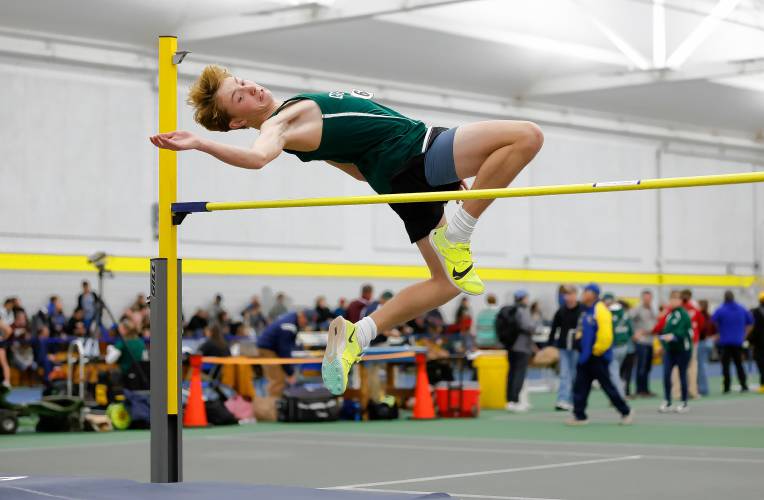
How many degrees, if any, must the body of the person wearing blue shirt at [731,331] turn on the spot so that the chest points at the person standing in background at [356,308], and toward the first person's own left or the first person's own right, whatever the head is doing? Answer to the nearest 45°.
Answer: approximately 135° to the first person's own left

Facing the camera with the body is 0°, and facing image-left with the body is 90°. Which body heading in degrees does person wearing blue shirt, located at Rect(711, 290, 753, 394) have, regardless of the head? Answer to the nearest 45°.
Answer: approximately 180°

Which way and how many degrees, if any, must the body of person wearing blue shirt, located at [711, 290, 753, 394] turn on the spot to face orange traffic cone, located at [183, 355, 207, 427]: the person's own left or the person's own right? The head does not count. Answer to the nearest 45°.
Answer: approximately 135° to the person's own left

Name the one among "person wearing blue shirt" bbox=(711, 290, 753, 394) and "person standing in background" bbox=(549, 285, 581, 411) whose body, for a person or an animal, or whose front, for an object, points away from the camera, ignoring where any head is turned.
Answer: the person wearing blue shirt

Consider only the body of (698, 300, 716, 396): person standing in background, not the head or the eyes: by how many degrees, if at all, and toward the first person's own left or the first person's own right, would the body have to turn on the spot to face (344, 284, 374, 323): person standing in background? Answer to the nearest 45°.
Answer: approximately 45° to the first person's own left

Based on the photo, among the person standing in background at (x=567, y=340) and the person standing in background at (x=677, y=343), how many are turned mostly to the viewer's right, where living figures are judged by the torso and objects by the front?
0
